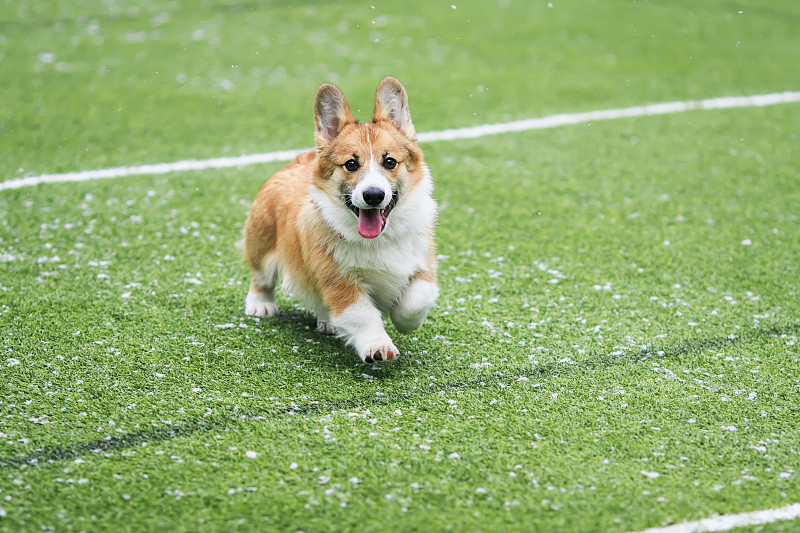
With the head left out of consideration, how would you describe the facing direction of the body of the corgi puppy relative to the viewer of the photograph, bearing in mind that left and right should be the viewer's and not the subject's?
facing the viewer and to the right of the viewer
